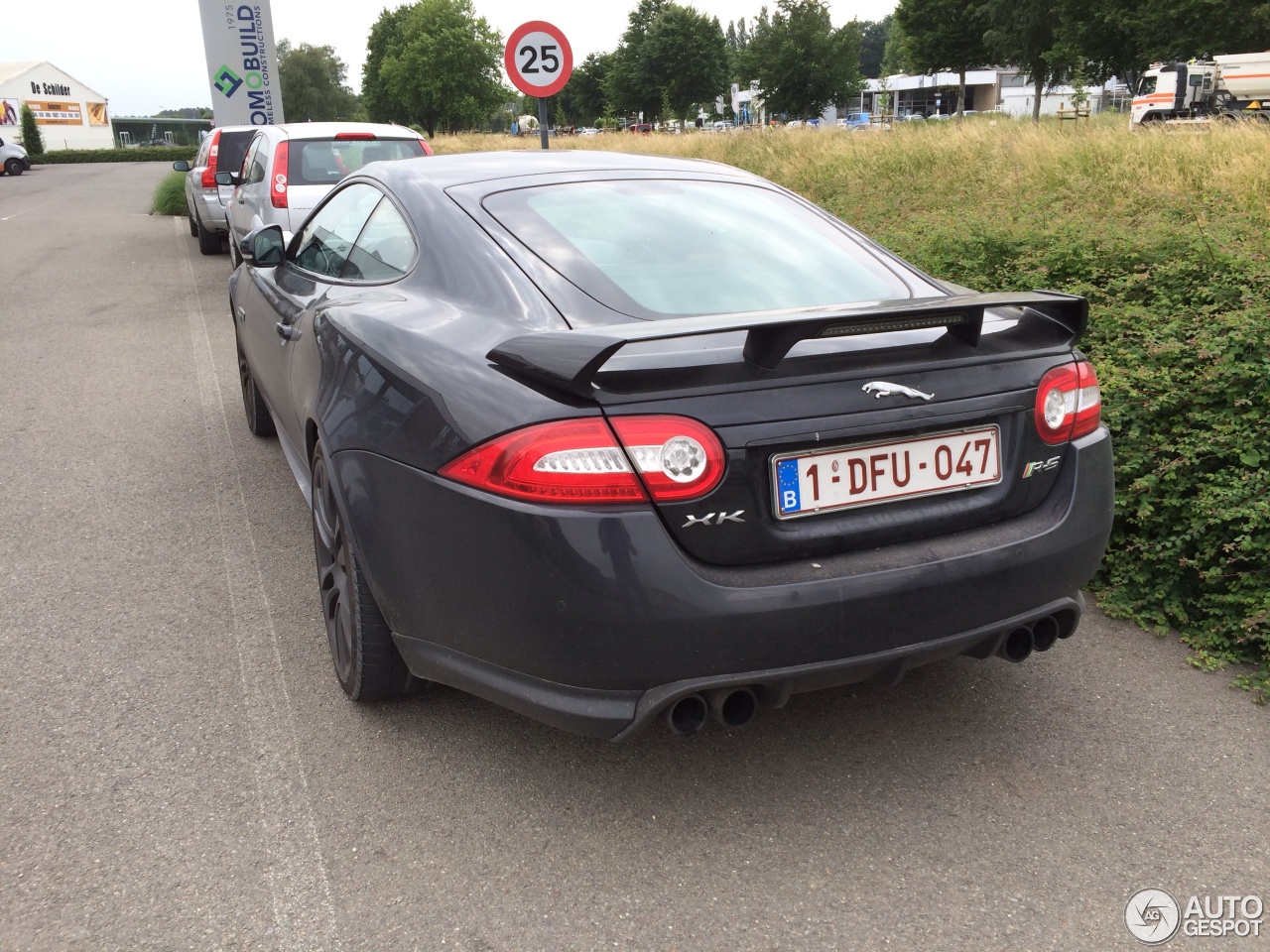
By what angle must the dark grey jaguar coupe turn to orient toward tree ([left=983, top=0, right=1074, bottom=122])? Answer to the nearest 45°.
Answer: approximately 45° to its right

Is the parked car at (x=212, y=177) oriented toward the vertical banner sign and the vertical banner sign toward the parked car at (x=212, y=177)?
yes

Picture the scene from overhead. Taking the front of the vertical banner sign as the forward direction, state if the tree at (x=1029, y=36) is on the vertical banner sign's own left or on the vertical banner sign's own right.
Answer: on the vertical banner sign's own left

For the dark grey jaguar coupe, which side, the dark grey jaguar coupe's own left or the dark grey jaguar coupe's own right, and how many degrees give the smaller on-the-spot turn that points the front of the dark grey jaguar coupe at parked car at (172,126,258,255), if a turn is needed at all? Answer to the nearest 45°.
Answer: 0° — it already faces it

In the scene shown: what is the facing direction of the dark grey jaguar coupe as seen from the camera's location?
facing away from the viewer and to the left of the viewer

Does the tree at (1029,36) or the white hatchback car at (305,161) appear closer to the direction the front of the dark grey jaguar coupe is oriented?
the white hatchback car

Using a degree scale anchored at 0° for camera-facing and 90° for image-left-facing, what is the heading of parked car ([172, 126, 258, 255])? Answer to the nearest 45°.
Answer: approximately 180°

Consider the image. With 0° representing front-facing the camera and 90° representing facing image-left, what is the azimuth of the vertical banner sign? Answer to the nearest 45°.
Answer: approximately 0°

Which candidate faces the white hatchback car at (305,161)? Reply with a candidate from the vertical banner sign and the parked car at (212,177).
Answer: the vertical banner sign

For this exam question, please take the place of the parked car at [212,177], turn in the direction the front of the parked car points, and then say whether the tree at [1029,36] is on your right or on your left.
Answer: on your right

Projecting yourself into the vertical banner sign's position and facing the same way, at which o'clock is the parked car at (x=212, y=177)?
The parked car is roughly at 12 o'clock from the vertical banner sign.

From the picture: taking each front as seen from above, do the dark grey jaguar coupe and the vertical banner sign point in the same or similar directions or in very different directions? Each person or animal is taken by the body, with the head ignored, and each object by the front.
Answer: very different directions
